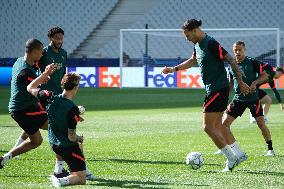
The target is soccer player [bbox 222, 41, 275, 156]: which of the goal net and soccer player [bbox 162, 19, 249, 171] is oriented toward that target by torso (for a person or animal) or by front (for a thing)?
the goal net

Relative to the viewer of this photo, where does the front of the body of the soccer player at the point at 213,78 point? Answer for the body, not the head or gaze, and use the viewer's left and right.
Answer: facing to the left of the viewer

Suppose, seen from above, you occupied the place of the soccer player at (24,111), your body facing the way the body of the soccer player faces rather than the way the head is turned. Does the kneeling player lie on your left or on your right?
on your right

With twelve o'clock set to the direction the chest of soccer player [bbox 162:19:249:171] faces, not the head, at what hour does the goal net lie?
The goal net is roughly at 3 o'clock from the soccer player.

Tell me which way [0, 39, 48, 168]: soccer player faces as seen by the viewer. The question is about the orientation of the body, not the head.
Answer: to the viewer's right

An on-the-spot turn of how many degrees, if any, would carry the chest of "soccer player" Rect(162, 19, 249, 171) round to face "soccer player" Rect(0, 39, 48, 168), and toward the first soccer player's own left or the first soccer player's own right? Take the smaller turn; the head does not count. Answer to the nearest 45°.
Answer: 0° — they already face them
